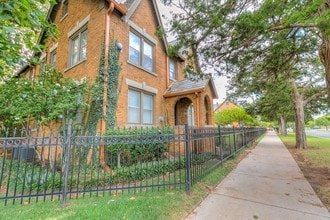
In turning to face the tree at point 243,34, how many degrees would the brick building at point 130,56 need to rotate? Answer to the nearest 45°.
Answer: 0° — it already faces it

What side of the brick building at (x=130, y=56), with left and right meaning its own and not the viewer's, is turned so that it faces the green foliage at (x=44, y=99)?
right
